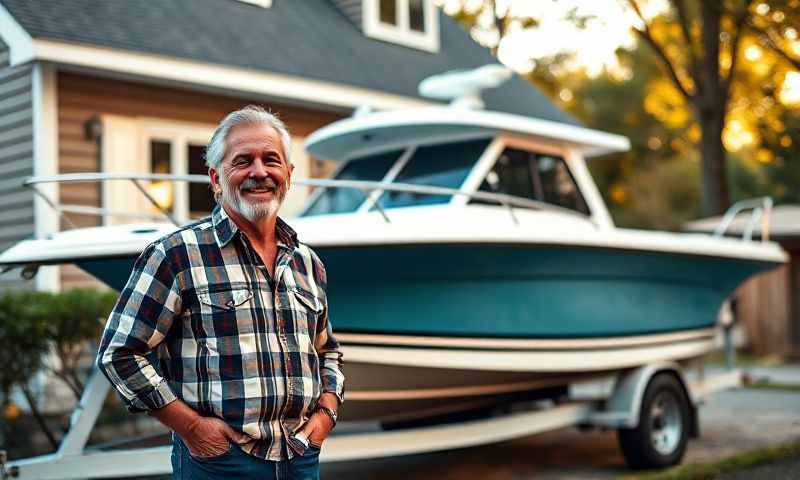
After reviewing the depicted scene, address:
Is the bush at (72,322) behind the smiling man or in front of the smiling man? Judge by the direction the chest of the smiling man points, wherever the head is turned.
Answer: behind

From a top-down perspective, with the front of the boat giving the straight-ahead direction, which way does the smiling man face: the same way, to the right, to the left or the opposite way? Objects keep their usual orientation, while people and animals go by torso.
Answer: to the left

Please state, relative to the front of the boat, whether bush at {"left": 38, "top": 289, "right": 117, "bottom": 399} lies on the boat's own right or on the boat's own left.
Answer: on the boat's own right

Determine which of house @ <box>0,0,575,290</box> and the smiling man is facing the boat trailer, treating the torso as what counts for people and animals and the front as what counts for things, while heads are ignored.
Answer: the house

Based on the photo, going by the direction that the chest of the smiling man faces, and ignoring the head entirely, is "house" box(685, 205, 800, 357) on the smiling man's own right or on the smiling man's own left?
on the smiling man's own left

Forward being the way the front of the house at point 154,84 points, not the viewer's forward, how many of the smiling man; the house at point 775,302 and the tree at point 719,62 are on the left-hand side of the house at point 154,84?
2

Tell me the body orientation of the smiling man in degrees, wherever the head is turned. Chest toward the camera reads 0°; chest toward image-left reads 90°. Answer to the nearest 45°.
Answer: approximately 315°

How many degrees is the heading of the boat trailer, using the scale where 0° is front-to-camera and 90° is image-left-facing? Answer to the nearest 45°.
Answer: approximately 45°

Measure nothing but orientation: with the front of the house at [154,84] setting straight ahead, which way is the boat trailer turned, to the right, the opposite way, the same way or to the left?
to the right

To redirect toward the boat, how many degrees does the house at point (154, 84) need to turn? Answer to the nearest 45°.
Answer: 0° — it already faces it

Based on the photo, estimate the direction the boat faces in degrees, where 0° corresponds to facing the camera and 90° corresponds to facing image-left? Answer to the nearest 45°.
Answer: approximately 45°

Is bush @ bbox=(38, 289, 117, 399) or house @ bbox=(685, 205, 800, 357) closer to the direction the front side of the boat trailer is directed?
the bush

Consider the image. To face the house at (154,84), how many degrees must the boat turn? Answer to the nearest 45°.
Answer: approximately 90° to its right
